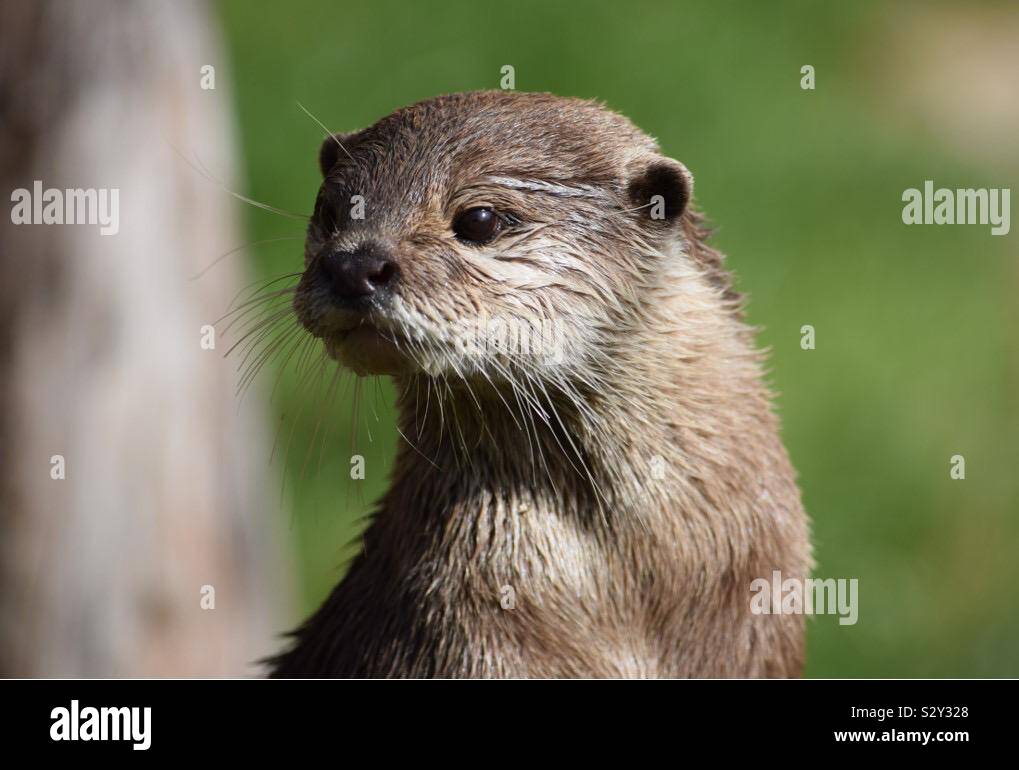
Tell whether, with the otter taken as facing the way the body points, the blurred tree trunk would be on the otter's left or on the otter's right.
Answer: on the otter's right

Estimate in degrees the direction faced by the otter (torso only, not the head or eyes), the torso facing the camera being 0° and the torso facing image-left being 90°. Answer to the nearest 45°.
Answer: approximately 45°
